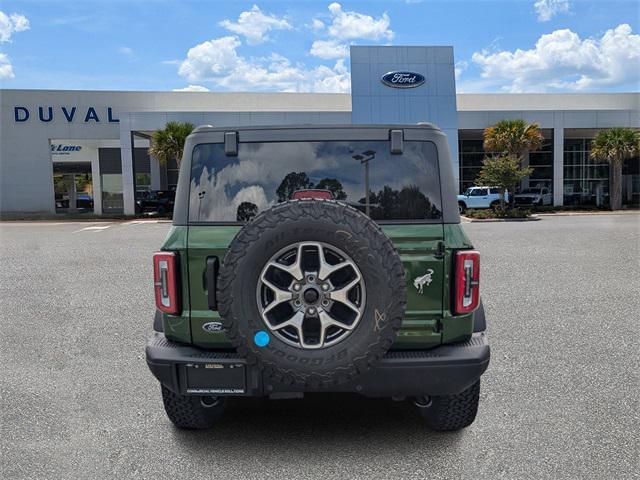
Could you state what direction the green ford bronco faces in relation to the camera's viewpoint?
facing away from the viewer

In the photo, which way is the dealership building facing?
toward the camera

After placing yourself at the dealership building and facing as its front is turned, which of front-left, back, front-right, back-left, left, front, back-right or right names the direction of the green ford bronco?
front

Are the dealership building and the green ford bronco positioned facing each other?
yes

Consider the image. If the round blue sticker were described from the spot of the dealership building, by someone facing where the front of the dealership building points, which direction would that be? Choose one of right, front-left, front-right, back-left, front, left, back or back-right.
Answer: front

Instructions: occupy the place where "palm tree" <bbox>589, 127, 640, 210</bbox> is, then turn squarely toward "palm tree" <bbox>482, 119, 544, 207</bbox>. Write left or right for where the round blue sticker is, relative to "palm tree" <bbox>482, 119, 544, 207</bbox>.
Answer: left

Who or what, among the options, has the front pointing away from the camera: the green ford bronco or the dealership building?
the green ford bronco

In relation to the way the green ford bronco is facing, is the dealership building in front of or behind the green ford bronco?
in front

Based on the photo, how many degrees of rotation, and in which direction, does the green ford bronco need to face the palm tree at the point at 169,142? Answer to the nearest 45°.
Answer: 0° — it already faces it

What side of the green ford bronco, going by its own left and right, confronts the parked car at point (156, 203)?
front

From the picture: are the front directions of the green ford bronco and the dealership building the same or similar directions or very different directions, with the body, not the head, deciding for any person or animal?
very different directions

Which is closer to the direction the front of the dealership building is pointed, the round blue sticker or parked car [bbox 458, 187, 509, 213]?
the round blue sticker

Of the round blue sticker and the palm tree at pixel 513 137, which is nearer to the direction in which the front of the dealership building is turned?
the round blue sticker
